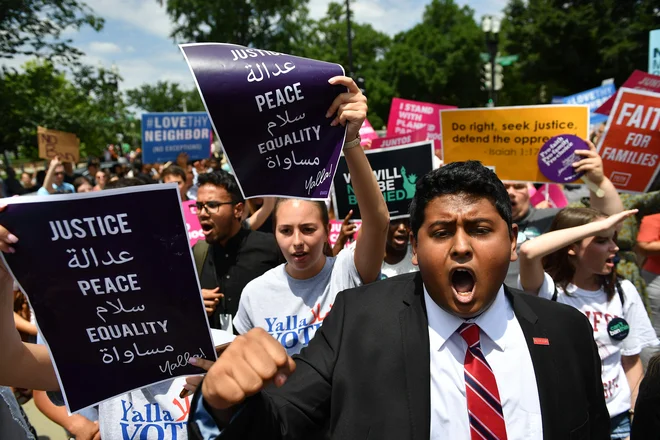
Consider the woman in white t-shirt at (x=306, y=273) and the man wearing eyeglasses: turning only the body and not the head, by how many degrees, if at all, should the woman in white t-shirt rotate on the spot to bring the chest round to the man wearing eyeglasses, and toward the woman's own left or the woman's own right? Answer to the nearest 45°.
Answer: approximately 135° to the woman's own right

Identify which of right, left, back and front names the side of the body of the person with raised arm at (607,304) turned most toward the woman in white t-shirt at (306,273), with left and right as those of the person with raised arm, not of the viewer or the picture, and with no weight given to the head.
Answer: right

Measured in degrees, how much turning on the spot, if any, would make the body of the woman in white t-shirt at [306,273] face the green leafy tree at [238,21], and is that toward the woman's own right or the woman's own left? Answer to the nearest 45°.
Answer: approximately 180°

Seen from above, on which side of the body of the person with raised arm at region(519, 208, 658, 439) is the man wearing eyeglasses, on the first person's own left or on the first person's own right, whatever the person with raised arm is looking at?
on the first person's own right

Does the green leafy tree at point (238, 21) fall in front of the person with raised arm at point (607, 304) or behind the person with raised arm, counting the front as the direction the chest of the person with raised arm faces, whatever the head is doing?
behind

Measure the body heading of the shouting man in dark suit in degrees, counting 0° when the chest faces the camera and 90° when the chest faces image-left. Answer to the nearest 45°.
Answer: approximately 0°

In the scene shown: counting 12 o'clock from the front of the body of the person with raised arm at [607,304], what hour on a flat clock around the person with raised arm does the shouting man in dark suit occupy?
The shouting man in dark suit is roughly at 2 o'clock from the person with raised arm.

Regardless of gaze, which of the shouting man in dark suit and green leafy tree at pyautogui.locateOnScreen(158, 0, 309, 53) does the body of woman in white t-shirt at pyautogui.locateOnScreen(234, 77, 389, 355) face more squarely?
the shouting man in dark suit

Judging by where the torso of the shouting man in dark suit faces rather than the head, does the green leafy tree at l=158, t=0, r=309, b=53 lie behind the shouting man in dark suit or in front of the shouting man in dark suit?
behind

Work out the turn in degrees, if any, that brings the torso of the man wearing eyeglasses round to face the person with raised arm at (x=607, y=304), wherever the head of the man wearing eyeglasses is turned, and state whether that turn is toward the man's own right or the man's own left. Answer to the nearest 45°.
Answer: approximately 90° to the man's own left

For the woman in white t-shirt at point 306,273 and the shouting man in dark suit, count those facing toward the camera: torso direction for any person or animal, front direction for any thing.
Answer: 2

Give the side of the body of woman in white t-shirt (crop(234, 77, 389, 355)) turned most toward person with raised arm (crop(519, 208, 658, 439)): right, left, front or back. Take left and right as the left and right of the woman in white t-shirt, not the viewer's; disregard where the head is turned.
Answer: left
